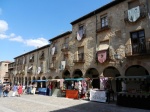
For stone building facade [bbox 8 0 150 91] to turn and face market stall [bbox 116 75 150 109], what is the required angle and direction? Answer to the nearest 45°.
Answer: approximately 45° to its left

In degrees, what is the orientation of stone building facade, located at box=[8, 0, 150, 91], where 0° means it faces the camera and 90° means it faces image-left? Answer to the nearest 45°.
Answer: approximately 45°
